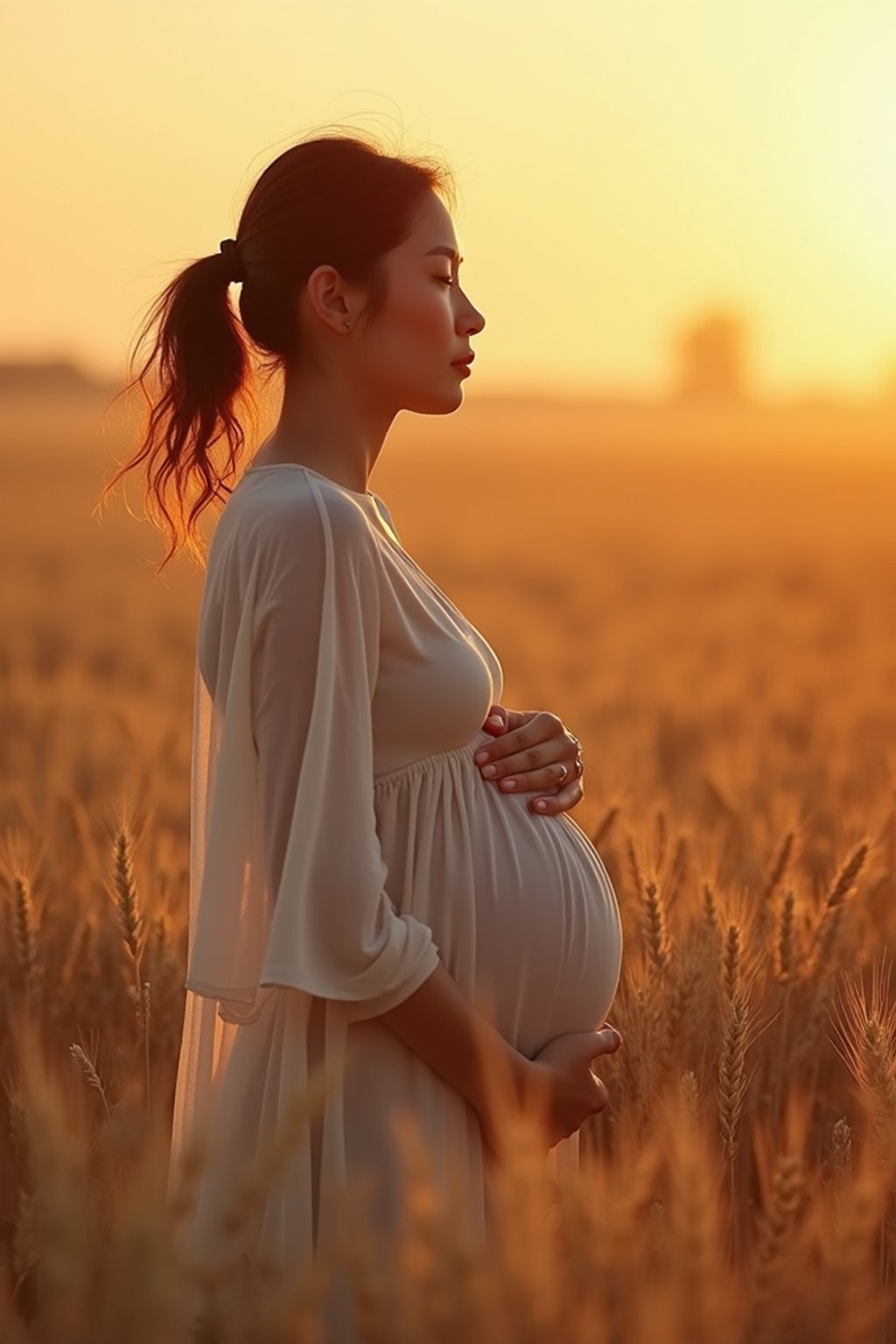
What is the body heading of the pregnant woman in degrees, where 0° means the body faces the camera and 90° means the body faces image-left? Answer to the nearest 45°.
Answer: approximately 270°

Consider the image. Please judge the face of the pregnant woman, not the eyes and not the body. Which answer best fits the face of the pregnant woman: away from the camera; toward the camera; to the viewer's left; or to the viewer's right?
to the viewer's right
